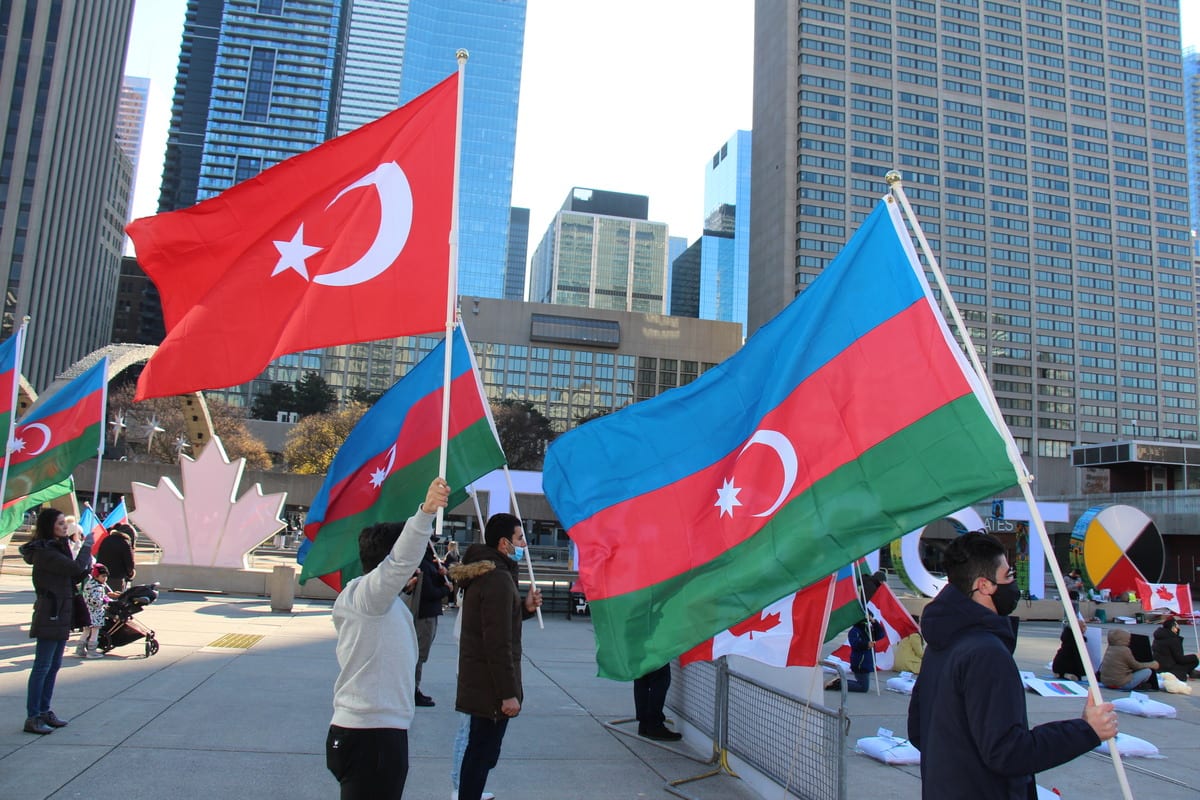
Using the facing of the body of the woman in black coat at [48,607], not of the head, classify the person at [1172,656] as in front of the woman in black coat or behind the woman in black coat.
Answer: in front

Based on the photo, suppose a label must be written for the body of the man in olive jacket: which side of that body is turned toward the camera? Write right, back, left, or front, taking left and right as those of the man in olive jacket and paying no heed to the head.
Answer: right

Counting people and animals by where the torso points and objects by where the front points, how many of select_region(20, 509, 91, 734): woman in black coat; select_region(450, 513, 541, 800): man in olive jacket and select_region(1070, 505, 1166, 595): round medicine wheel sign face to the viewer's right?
2

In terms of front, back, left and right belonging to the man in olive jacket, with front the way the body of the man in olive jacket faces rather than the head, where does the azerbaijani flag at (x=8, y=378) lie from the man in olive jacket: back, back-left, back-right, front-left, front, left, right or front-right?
back-left

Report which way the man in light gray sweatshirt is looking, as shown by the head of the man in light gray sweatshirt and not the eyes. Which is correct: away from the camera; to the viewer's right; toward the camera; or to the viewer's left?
away from the camera

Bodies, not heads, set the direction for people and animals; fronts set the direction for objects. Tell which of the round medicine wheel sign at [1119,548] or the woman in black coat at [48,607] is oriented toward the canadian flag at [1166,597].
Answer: the woman in black coat

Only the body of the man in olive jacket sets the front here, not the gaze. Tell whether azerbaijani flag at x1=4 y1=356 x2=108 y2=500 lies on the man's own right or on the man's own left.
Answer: on the man's own left

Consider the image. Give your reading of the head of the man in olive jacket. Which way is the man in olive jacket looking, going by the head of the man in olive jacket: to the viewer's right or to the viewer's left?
to the viewer's right

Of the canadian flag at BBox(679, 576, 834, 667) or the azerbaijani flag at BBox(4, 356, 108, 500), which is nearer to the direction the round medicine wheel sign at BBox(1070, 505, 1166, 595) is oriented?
the canadian flag

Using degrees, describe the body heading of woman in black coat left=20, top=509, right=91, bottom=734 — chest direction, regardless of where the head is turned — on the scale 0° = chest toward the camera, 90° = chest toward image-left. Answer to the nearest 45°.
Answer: approximately 270°

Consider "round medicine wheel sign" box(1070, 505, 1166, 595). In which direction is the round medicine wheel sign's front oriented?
toward the camera

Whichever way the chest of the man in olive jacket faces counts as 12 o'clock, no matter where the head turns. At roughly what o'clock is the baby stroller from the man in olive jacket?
The baby stroller is roughly at 8 o'clock from the man in olive jacket.

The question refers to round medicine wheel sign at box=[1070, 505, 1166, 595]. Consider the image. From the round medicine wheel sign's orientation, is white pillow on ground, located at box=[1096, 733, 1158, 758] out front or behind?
out front

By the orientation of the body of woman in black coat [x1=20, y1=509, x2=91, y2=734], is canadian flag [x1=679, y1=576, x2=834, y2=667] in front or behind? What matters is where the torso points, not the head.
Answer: in front
